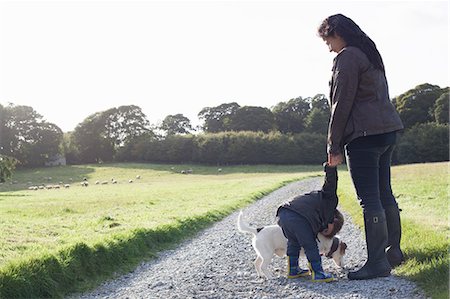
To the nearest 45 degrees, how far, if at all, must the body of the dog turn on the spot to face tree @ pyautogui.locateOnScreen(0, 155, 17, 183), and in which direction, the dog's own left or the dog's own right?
approximately 135° to the dog's own left

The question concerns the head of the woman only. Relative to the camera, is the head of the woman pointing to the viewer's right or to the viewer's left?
to the viewer's left

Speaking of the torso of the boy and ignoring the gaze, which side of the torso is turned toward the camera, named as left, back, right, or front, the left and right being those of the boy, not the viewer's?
right

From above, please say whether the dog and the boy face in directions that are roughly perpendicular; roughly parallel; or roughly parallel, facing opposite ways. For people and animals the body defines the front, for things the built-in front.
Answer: roughly parallel

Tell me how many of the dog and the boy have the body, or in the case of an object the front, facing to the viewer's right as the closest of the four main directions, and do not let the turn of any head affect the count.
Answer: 2

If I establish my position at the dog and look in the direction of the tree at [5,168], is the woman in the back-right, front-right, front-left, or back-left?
back-right

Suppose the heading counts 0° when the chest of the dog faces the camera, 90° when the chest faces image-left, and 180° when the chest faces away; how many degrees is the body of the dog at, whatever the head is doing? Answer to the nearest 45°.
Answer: approximately 270°
